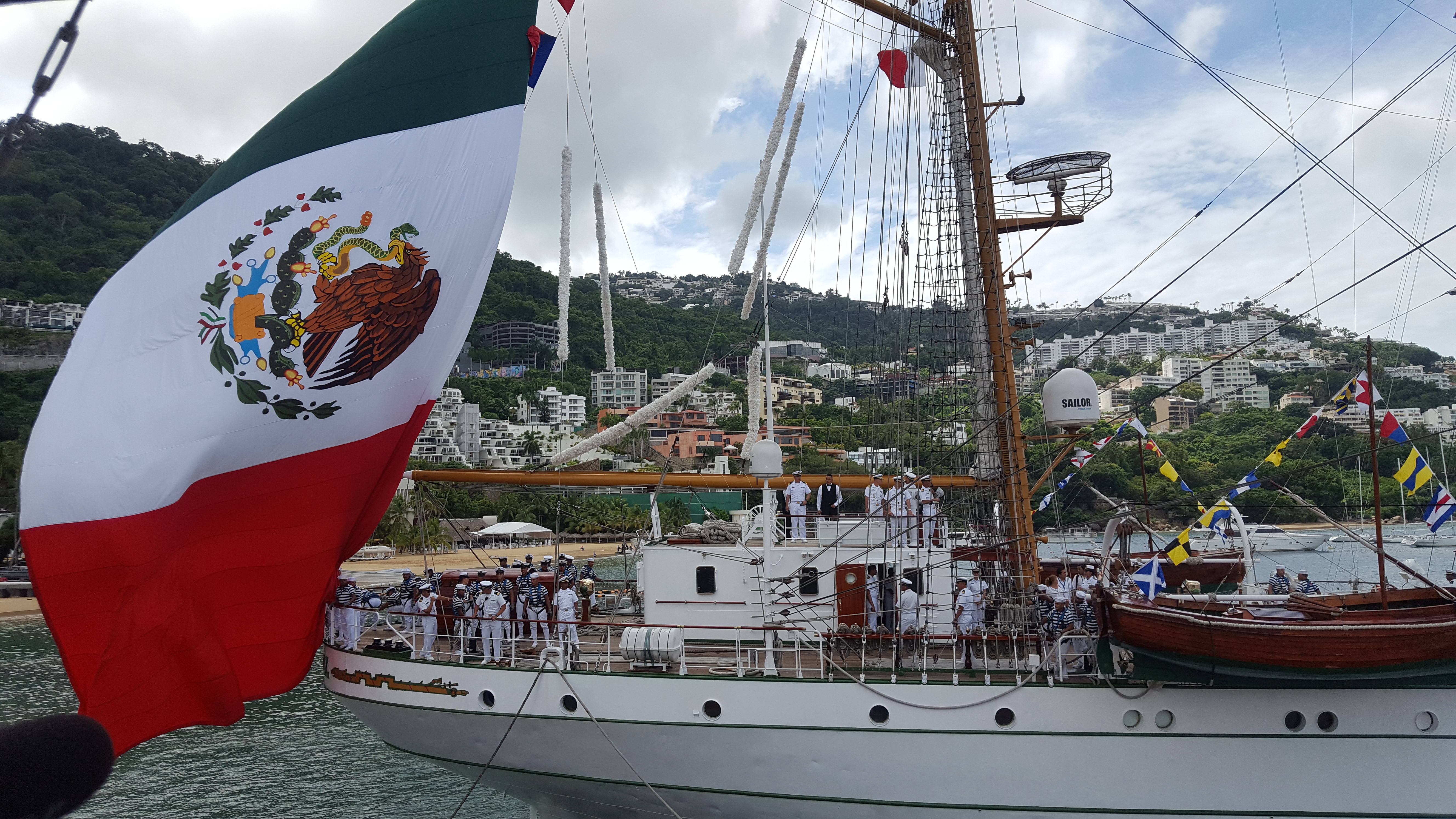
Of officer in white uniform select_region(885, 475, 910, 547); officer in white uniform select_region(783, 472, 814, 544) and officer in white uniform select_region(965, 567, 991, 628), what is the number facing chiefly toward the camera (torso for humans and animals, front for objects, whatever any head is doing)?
3

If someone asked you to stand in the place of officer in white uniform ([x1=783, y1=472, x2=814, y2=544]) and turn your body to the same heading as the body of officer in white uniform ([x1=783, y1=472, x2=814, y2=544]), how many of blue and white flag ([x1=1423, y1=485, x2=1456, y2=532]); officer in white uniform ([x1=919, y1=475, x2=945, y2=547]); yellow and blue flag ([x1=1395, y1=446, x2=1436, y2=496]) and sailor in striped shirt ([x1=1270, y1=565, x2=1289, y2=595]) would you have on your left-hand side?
4

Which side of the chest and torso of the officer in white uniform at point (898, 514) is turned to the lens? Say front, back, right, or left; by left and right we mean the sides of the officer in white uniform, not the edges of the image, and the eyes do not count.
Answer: front

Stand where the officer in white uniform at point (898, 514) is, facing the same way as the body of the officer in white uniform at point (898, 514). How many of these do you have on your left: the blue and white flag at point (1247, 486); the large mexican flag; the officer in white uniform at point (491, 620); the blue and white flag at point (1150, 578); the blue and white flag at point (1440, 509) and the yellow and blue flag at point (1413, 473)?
4

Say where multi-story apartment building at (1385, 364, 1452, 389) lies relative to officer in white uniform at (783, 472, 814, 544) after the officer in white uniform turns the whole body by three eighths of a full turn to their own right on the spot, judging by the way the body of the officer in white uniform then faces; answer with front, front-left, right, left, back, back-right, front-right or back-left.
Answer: right

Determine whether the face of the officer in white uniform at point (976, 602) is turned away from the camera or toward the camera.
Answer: toward the camera

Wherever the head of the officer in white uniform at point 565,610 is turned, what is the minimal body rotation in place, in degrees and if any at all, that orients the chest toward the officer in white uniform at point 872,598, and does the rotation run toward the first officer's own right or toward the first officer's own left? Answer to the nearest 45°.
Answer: approximately 90° to the first officer's own left

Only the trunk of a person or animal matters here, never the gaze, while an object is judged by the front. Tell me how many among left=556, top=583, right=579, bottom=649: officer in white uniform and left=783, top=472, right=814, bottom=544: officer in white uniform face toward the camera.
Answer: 2

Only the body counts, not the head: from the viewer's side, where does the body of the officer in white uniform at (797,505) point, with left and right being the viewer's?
facing the viewer

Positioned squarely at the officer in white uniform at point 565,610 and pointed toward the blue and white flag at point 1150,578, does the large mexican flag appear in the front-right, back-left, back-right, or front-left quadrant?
back-right

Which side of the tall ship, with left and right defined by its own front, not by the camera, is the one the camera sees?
right
